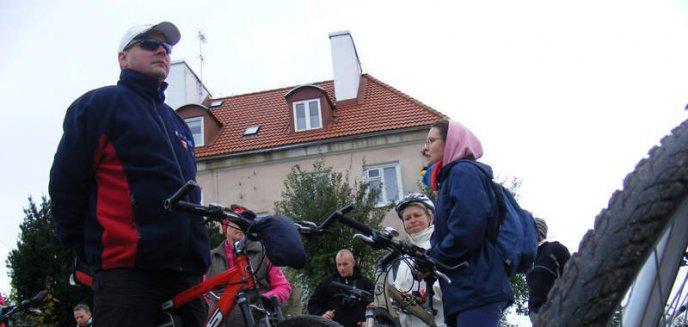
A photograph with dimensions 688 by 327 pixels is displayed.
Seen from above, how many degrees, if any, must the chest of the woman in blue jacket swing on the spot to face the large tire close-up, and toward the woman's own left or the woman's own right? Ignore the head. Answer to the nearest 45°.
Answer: approximately 90° to the woman's own left

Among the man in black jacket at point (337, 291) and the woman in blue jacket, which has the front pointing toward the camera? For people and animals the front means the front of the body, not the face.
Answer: the man in black jacket

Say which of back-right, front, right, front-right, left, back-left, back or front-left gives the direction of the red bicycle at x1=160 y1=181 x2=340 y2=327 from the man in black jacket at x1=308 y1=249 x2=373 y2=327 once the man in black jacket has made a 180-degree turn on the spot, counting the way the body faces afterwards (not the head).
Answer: back

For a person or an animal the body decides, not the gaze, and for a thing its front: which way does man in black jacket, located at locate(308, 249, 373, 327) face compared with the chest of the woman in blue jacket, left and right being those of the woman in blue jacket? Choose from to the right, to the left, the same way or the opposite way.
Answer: to the left

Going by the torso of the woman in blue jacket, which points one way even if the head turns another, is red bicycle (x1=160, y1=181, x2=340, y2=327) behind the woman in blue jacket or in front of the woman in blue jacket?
in front

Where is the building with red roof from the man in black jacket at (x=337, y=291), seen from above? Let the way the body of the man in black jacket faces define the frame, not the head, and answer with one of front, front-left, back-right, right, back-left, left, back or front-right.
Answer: back

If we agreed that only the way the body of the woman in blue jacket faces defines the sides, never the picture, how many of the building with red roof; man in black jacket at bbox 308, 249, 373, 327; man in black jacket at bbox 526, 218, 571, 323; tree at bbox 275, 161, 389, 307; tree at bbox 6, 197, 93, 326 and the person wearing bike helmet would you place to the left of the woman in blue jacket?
0

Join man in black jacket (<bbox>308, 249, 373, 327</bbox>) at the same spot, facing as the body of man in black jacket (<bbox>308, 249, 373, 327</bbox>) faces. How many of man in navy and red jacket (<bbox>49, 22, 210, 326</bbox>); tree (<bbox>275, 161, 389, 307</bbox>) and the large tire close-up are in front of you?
2

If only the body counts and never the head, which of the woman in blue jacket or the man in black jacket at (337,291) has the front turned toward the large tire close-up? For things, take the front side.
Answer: the man in black jacket

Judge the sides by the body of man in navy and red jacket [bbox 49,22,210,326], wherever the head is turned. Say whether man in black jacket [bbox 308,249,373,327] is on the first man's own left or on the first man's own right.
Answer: on the first man's own left

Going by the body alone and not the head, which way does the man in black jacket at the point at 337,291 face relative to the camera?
toward the camera

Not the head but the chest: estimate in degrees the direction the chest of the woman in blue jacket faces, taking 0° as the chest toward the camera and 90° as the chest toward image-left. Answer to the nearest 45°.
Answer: approximately 90°

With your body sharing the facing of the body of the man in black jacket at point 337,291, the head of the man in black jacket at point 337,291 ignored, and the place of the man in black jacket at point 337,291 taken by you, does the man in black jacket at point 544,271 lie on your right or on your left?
on your left

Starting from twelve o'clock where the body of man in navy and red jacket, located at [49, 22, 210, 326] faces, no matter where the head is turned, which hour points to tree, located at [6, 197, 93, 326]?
The tree is roughly at 7 o'clock from the man in navy and red jacket.

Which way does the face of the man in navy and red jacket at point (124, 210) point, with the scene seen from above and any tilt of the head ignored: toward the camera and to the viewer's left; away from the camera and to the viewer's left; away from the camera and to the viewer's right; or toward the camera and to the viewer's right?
toward the camera and to the viewer's right

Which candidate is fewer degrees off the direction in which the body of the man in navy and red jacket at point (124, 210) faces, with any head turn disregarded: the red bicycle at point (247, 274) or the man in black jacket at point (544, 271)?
the red bicycle

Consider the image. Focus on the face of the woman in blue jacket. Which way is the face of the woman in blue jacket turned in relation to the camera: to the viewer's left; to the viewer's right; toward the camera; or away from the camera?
to the viewer's left
